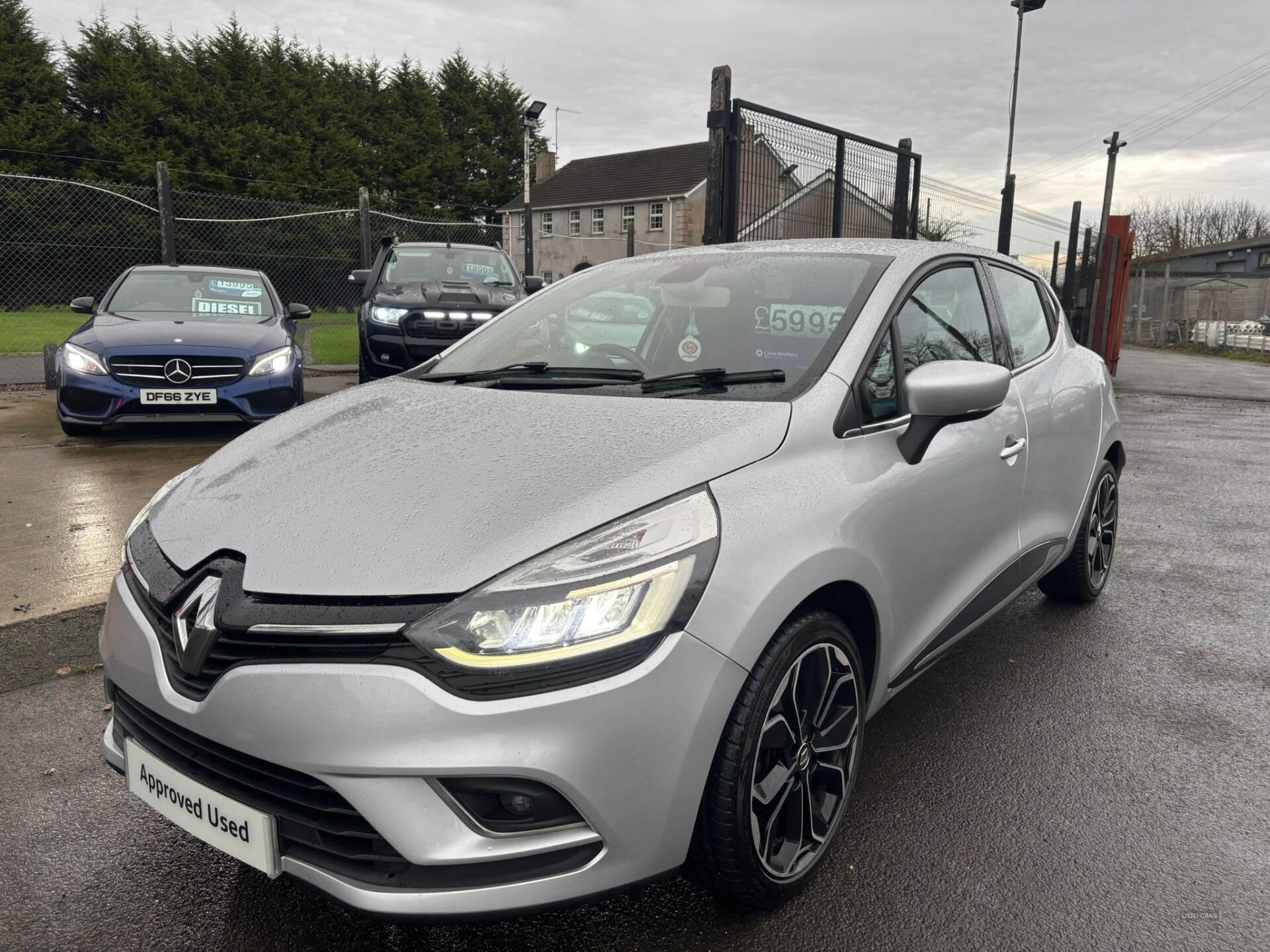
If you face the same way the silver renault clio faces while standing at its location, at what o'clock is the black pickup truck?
The black pickup truck is roughly at 4 o'clock from the silver renault clio.

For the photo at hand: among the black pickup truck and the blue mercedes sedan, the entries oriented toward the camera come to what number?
2

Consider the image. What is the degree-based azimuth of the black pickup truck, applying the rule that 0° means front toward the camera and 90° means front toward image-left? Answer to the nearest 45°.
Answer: approximately 0°

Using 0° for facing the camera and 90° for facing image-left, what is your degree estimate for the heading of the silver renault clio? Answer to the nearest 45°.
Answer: approximately 45°

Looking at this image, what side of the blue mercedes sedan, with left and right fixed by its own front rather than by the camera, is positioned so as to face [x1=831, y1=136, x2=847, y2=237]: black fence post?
left

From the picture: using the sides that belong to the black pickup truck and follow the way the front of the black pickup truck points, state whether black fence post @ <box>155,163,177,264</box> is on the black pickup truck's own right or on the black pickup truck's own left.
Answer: on the black pickup truck's own right

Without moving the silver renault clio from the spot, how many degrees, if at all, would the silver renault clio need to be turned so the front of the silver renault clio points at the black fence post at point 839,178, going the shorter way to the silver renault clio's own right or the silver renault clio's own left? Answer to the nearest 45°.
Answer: approximately 135° to the silver renault clio's own right

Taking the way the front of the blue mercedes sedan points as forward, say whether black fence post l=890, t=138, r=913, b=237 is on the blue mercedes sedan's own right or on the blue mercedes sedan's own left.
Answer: on the blue mercedes sedan's own left

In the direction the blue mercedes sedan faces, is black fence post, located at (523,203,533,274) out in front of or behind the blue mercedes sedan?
behind

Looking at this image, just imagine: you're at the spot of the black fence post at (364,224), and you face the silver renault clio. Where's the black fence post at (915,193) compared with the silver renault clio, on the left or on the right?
left

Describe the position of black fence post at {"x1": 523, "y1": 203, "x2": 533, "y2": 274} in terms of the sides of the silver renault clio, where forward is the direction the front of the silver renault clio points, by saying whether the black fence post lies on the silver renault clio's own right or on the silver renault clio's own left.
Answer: on the silver renault clio's own right
